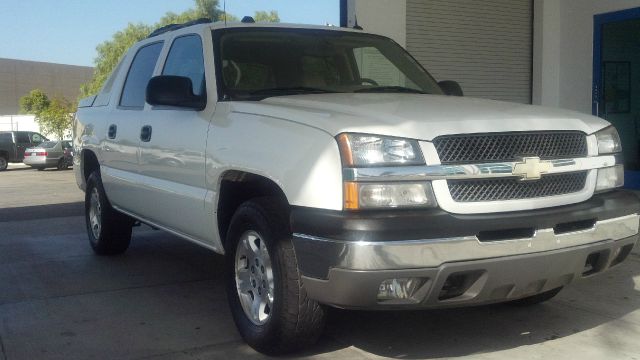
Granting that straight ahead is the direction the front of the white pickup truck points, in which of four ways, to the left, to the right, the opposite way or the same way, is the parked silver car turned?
to the left

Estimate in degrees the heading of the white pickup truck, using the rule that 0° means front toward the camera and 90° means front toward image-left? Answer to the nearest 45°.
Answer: approximately 315°

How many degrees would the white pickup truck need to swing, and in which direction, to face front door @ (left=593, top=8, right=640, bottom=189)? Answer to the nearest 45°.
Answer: approximately 90° to its left

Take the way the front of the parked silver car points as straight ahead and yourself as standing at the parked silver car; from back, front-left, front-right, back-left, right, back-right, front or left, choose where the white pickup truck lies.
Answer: back-right

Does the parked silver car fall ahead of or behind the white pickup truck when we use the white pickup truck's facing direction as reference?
behind

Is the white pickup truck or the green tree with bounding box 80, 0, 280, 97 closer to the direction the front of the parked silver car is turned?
the green tree

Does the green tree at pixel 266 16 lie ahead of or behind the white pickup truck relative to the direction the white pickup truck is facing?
behind

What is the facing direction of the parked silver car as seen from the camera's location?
facing away from the viewer and to the right of the viewer

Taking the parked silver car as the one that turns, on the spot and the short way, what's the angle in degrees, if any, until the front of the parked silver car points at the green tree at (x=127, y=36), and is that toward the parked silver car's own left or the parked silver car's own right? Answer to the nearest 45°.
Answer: approximately 45° to the parked silver car's own left
